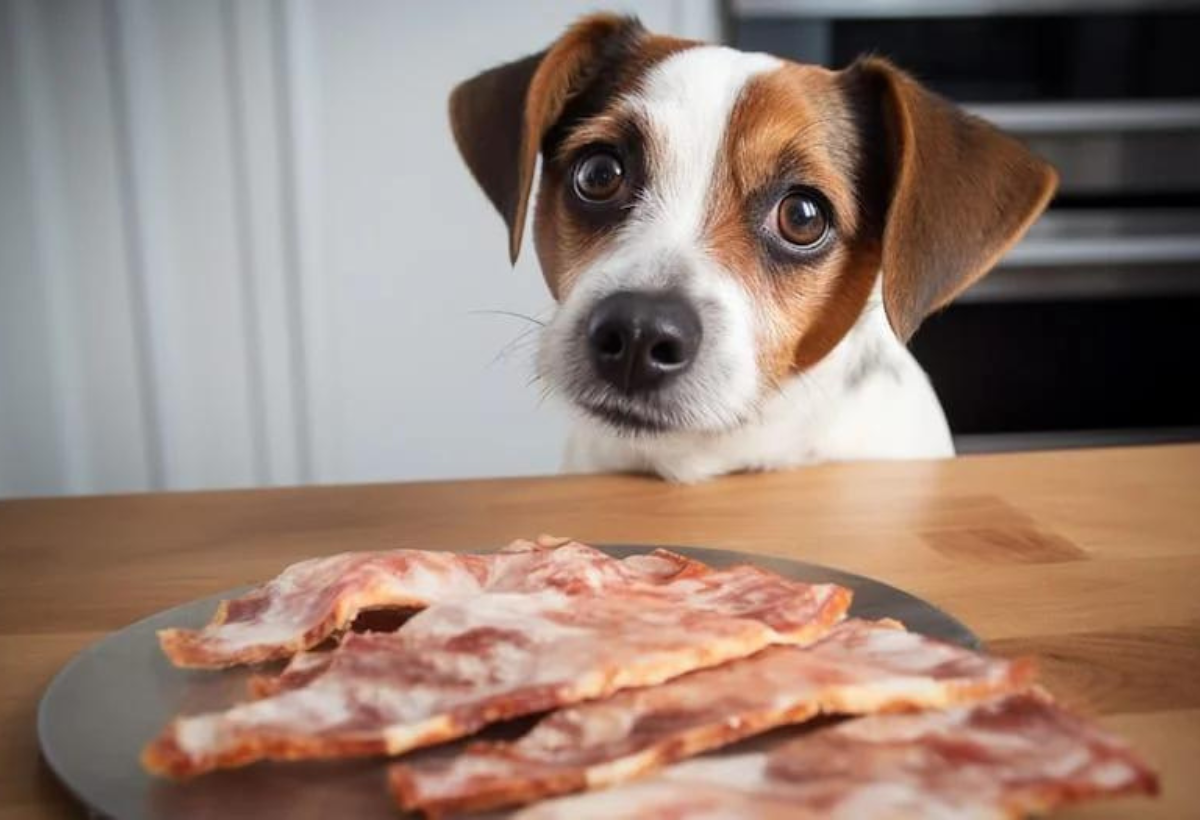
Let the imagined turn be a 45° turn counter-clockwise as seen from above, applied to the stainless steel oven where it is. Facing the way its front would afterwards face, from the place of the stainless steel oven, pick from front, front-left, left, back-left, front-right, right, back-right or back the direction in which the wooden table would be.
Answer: front-right

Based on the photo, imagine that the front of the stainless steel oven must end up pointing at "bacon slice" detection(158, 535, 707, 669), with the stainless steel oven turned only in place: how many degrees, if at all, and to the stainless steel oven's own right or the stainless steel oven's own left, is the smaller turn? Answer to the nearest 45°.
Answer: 0° — it already faces it

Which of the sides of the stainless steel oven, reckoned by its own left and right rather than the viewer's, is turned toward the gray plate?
front

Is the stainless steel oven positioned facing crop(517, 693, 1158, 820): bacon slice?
yes

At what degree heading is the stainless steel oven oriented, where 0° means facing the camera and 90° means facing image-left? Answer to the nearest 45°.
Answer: approximately 0°

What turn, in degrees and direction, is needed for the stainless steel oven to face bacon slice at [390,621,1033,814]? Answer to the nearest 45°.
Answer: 0° — it already faces it

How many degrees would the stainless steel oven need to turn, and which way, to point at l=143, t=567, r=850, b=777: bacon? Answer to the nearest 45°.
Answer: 0° — it already faces it
